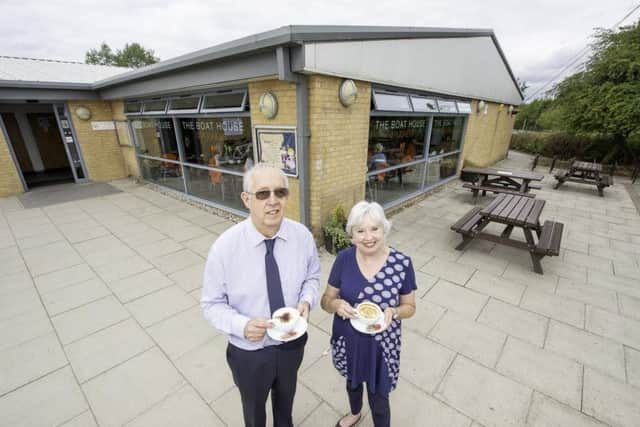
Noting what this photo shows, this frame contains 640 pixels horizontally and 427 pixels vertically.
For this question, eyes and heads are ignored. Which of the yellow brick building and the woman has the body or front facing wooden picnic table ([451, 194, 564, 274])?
the yellow brick building

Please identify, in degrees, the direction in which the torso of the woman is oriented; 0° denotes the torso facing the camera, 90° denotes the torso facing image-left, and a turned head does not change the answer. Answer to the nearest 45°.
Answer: approximately 0°

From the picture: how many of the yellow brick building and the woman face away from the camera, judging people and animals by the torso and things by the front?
0

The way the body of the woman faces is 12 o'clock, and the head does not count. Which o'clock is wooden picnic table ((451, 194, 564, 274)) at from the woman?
The wooden picnic table is roughly at 7 o'clock from the woman.

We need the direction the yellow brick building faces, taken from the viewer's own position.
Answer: facing the viewer and to the right of the viewer
